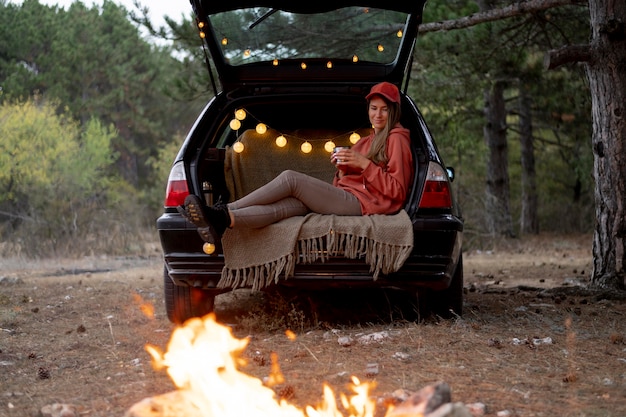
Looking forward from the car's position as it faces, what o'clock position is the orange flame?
The orange flame is roughly at 6 o'clock from the car.

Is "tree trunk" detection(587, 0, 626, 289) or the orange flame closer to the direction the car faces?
the tree trunk

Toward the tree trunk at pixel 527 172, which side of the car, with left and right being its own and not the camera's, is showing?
front

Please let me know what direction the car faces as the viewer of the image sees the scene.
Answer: facing away from the viewer

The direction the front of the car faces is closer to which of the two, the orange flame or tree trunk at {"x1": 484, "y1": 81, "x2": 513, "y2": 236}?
the tree trunk

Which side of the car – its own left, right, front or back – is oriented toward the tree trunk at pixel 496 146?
front

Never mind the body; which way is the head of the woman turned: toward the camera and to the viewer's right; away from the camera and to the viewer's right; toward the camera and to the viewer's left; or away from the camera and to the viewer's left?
toward the camera and to the viewer's left

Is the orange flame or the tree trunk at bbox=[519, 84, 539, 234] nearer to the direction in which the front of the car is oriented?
the tree trunk

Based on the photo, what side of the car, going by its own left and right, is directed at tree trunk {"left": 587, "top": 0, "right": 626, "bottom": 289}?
right

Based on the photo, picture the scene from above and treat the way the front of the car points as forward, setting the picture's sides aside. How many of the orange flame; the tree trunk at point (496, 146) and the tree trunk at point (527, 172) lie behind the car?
1
